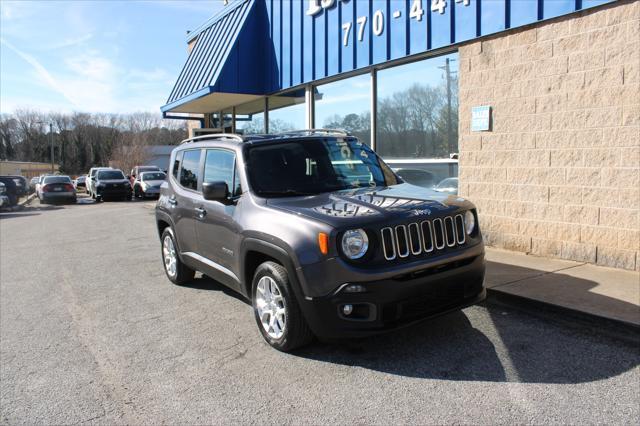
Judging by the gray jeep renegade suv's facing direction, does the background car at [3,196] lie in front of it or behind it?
behind

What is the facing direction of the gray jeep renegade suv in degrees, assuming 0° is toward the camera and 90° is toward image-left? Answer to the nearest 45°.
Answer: approximately 315°

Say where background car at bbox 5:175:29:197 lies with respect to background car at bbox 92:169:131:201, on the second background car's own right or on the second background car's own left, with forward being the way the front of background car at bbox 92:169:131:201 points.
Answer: on the second background car's own right

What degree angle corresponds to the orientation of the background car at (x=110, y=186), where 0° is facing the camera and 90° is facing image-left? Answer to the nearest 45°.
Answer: approximately 0°

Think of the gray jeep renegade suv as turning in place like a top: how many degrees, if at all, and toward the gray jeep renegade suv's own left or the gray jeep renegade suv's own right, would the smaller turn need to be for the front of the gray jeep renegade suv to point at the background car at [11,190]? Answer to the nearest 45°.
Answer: approximately 180°

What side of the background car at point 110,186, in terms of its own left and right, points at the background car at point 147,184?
left

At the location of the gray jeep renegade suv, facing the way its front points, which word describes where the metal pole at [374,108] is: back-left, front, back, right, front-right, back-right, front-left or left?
back-left

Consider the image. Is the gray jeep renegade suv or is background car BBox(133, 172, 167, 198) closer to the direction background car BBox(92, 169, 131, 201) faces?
the gray jeep renegade suv
